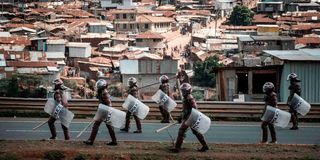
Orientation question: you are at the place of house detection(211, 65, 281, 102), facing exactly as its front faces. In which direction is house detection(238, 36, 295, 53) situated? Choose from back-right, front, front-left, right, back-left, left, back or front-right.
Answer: back

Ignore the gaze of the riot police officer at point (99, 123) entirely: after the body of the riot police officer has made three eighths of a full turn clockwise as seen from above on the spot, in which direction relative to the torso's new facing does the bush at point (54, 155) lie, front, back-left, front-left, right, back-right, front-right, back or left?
back

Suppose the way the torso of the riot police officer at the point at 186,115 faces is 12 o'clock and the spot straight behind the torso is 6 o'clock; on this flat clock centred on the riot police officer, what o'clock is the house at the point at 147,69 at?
The house is roughly at 3 o'clock from the riot police officer.

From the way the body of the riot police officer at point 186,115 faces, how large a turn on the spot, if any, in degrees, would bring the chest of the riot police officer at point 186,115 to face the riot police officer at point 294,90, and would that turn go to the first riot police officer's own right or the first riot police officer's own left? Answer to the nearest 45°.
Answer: approximately 135° to the first riot police officer's own right

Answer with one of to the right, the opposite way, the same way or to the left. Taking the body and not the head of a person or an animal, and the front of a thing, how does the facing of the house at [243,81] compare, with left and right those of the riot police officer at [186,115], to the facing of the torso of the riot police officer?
to the left

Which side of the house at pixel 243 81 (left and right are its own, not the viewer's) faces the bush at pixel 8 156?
front

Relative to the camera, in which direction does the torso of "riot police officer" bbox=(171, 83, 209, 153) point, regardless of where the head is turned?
to the viewer's left

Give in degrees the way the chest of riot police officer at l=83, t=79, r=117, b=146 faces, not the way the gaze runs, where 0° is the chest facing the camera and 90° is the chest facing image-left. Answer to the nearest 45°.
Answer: approximately 90°
